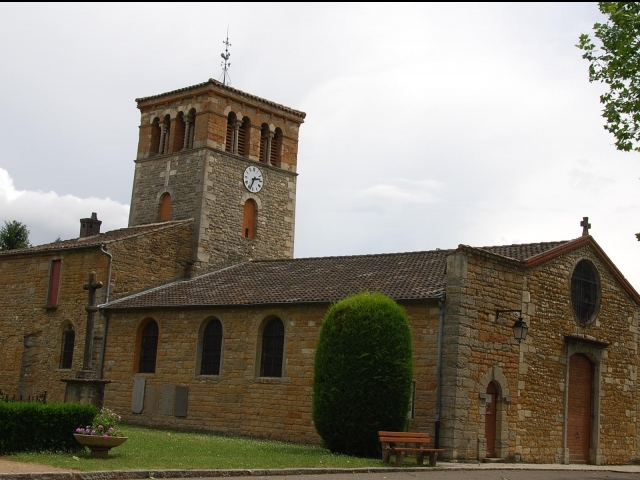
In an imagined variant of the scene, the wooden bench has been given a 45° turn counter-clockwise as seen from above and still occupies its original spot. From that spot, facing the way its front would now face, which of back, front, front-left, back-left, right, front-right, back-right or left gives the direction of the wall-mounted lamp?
front-left

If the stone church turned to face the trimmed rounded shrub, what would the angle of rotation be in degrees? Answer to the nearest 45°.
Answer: approximately 45° to its right

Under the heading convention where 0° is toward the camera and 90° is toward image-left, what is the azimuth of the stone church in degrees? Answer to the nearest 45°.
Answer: approximately 315°

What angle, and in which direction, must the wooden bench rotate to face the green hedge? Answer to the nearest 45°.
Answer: approximately 90° to its right

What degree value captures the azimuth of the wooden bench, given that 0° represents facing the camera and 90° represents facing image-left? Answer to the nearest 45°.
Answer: approximately 315°

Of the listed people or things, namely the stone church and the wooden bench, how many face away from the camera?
0

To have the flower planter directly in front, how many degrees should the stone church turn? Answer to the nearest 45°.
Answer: approximately 45° to its right

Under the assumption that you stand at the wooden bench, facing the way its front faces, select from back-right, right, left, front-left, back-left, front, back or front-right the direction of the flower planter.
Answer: right
